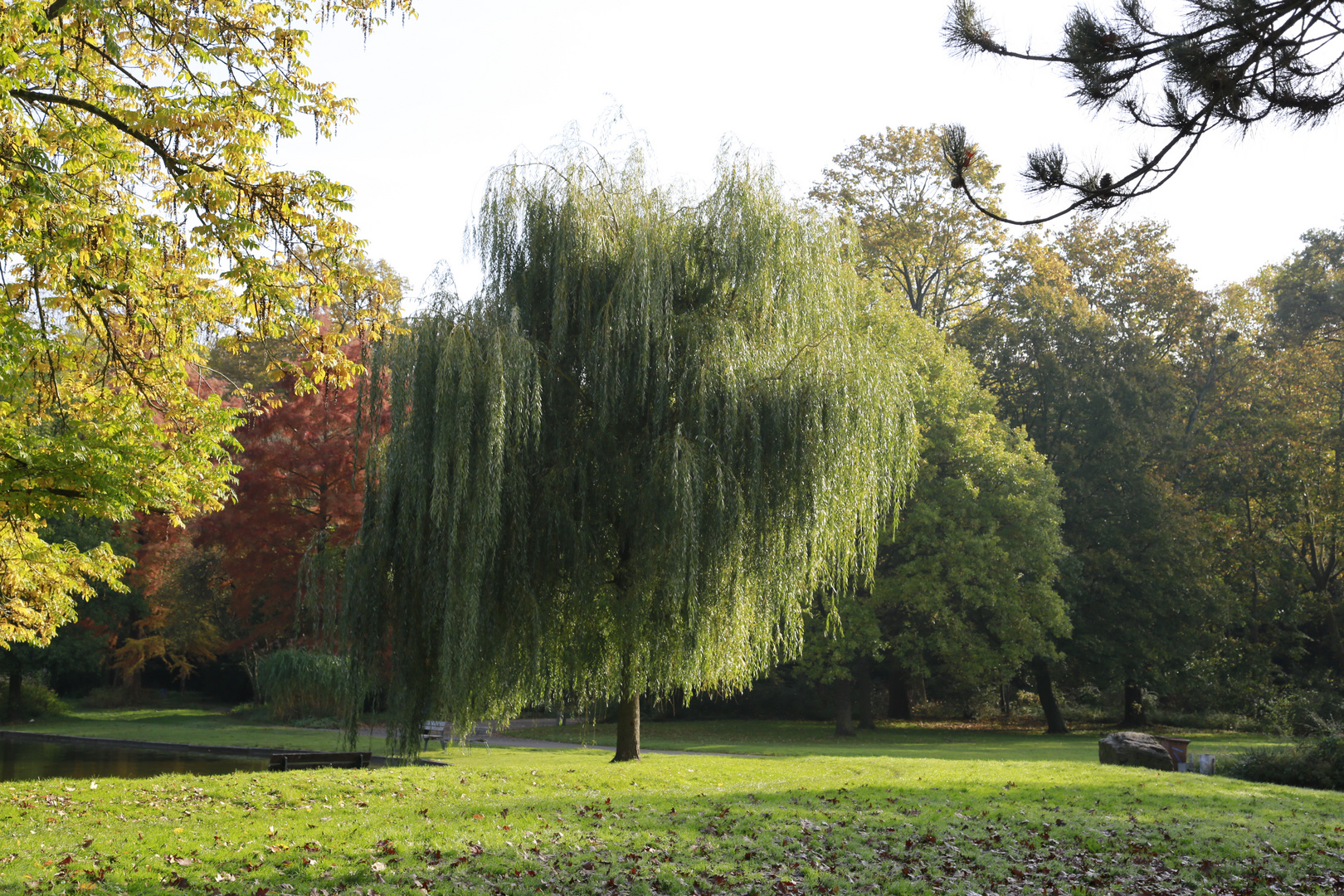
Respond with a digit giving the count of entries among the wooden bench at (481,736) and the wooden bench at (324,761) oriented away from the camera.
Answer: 1

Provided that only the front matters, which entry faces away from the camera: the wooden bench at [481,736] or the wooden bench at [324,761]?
the wooden bench at [324,761]

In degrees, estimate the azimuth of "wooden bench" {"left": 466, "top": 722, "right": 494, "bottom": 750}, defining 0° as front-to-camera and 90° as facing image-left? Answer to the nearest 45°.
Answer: approximately 45°

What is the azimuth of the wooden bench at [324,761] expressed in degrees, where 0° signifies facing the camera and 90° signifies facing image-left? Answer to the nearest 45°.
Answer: approximately 180°

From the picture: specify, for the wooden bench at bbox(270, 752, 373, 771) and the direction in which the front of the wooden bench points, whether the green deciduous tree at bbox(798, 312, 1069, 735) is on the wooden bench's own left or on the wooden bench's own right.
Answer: on the wooden bench's own right

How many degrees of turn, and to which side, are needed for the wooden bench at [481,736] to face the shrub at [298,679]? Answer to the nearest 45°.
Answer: approximately 90° to its right

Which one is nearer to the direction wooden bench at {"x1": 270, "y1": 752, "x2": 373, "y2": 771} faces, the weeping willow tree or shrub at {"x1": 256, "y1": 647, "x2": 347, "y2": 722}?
the shrub
